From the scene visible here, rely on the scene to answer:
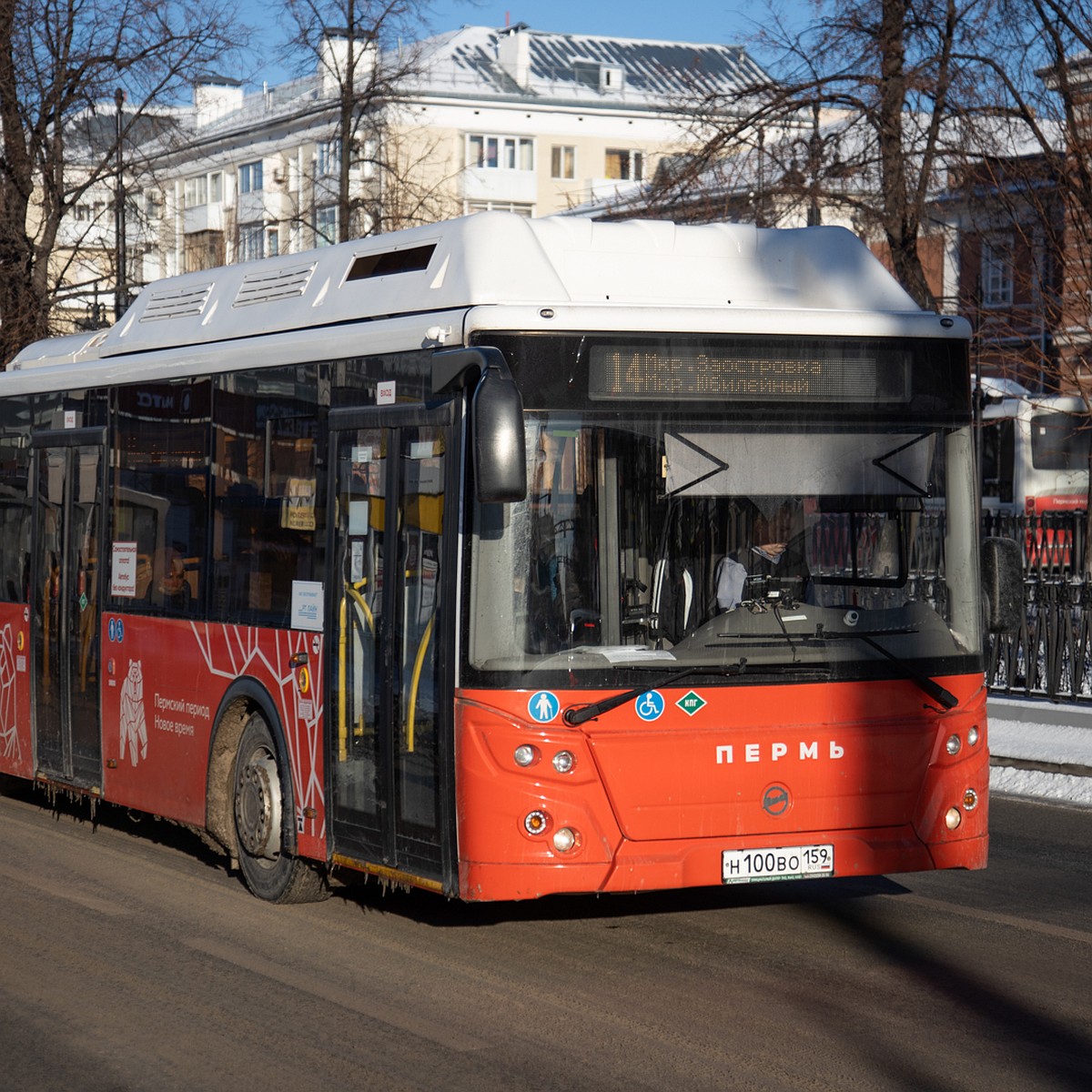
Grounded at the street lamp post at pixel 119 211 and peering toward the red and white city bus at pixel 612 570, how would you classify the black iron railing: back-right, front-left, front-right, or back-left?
front-left

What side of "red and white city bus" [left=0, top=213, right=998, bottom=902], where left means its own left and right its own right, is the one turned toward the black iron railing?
left

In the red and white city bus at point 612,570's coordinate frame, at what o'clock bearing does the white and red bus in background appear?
The white and red bus in background is roughly at 8 o'clock from the red and white city bus.

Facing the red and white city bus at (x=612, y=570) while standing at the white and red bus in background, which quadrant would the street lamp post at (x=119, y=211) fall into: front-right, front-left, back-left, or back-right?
front-right

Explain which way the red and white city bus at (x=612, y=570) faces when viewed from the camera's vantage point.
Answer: facing the viewer and to the right of the viewer

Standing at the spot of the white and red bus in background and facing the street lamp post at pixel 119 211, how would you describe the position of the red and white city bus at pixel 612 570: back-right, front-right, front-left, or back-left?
front-left

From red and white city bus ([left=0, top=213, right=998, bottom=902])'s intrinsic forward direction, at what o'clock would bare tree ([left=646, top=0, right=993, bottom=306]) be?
The bare tree is roughly at 8 o'clock from the red and white city bus.
